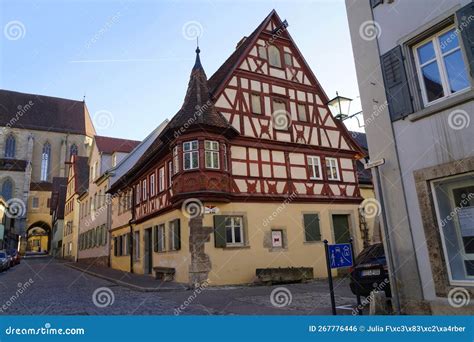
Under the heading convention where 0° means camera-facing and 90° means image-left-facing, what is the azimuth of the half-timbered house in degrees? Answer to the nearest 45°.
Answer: approximately 315°

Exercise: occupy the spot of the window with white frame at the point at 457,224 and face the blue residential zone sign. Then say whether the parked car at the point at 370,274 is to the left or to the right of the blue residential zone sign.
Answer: right

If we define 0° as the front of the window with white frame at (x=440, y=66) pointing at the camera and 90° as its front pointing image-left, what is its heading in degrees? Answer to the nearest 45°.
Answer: approximately 45°

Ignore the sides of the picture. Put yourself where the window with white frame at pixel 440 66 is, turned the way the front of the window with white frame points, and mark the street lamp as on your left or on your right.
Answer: on your right

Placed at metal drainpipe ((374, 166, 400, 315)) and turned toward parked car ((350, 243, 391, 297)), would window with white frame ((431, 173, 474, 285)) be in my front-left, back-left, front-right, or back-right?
back-right

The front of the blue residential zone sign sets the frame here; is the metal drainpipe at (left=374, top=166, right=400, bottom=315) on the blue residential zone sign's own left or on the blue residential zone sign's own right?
on the blue residential zone sign's own left

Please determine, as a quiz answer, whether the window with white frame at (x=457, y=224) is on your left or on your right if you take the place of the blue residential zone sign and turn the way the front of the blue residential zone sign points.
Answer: on your left
